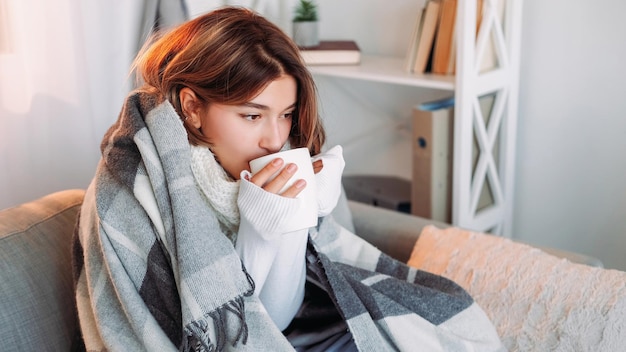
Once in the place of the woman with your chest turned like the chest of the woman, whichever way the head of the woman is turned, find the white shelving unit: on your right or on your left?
on your left

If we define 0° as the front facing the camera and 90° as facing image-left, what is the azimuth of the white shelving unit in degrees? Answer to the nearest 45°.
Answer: approximately 45°

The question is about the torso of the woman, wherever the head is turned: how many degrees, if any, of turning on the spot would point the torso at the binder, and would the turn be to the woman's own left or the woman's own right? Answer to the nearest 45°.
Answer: approximately 90° to the woman's own left

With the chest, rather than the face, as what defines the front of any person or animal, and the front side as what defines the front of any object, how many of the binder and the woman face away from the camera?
0

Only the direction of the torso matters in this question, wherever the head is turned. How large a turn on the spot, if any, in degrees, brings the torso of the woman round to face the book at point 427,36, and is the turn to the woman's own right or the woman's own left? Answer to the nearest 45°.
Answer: approximately 90° to the woman's own left

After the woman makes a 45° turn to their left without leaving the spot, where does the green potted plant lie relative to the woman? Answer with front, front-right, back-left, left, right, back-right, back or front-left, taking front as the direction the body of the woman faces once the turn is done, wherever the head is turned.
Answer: left

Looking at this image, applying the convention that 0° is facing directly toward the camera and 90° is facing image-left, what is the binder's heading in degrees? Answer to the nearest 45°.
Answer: approximately 45°

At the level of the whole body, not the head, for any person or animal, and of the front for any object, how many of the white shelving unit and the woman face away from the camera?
0

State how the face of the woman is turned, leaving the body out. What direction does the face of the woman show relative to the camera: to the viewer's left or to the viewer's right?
to the viewer's right
